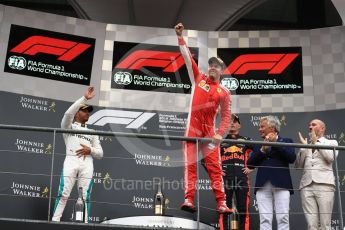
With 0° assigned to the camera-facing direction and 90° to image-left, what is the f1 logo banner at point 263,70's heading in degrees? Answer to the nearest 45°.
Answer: approximately 0°

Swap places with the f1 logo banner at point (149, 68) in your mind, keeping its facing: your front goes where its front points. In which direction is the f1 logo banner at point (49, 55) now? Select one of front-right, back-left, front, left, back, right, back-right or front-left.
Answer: right

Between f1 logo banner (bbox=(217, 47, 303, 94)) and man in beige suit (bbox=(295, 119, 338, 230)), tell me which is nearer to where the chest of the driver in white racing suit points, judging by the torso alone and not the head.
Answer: the man in beige suit

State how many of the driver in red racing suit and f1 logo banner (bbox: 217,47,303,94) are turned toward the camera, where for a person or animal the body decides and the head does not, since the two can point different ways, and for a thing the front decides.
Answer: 2
